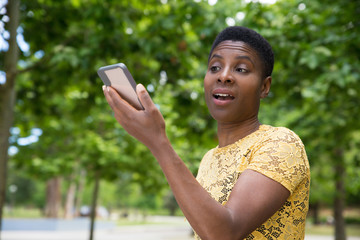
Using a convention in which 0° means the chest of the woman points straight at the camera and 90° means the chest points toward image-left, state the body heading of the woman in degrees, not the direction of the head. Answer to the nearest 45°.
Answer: approximately 45°

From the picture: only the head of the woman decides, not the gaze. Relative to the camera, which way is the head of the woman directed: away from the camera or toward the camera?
toward the camera
